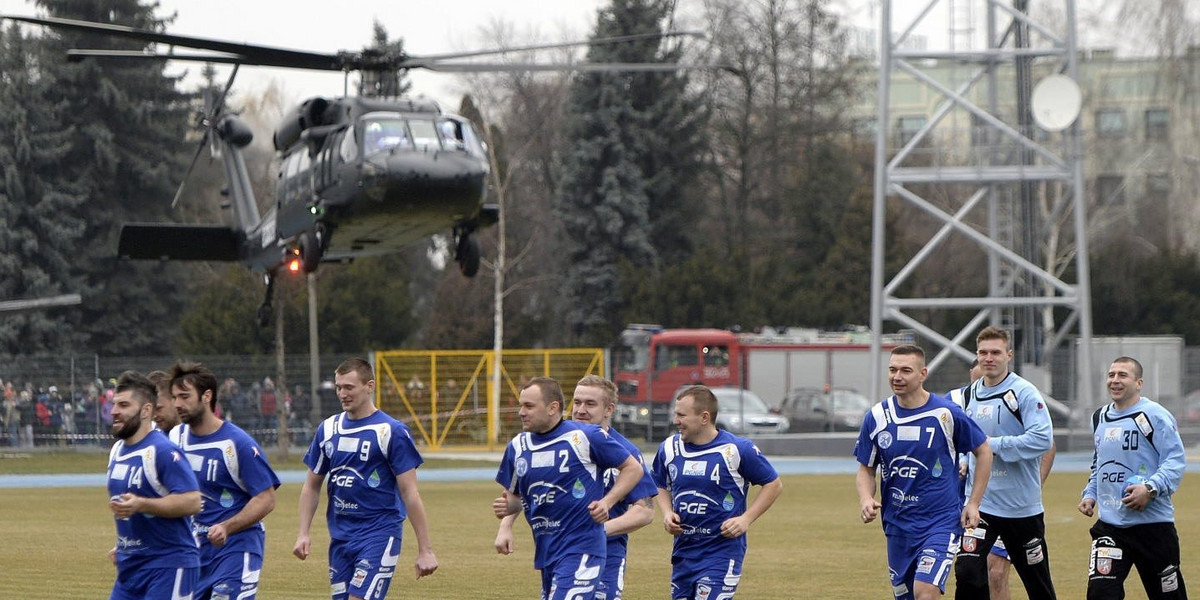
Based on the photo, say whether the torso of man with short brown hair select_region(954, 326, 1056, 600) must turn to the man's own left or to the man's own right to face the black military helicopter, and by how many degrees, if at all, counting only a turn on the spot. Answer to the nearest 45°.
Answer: approximately 90° to the man's own right

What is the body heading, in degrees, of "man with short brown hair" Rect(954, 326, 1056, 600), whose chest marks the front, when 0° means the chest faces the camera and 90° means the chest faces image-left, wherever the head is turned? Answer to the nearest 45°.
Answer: approximately 45°

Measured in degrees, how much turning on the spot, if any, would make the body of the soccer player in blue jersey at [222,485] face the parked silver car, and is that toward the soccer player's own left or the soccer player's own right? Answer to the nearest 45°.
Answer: approximately 180°

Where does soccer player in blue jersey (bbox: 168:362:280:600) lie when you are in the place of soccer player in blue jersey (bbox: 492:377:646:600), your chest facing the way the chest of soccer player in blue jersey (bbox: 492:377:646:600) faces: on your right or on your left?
on your right

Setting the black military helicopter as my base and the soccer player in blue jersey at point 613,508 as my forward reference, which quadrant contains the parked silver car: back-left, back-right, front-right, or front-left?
back-left

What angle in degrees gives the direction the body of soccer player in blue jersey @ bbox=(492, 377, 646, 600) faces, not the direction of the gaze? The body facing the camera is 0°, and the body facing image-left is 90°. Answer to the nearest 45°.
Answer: approximately 45°

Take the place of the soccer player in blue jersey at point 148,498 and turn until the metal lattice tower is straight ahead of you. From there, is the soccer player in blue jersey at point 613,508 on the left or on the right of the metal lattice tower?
right

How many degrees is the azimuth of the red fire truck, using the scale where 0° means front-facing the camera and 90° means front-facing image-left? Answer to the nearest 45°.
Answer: approximately 45°

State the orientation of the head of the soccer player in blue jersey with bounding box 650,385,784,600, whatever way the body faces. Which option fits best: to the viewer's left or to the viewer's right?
to the viewer's left

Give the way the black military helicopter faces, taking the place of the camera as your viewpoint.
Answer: facing the viewer and to the right of the viewer
